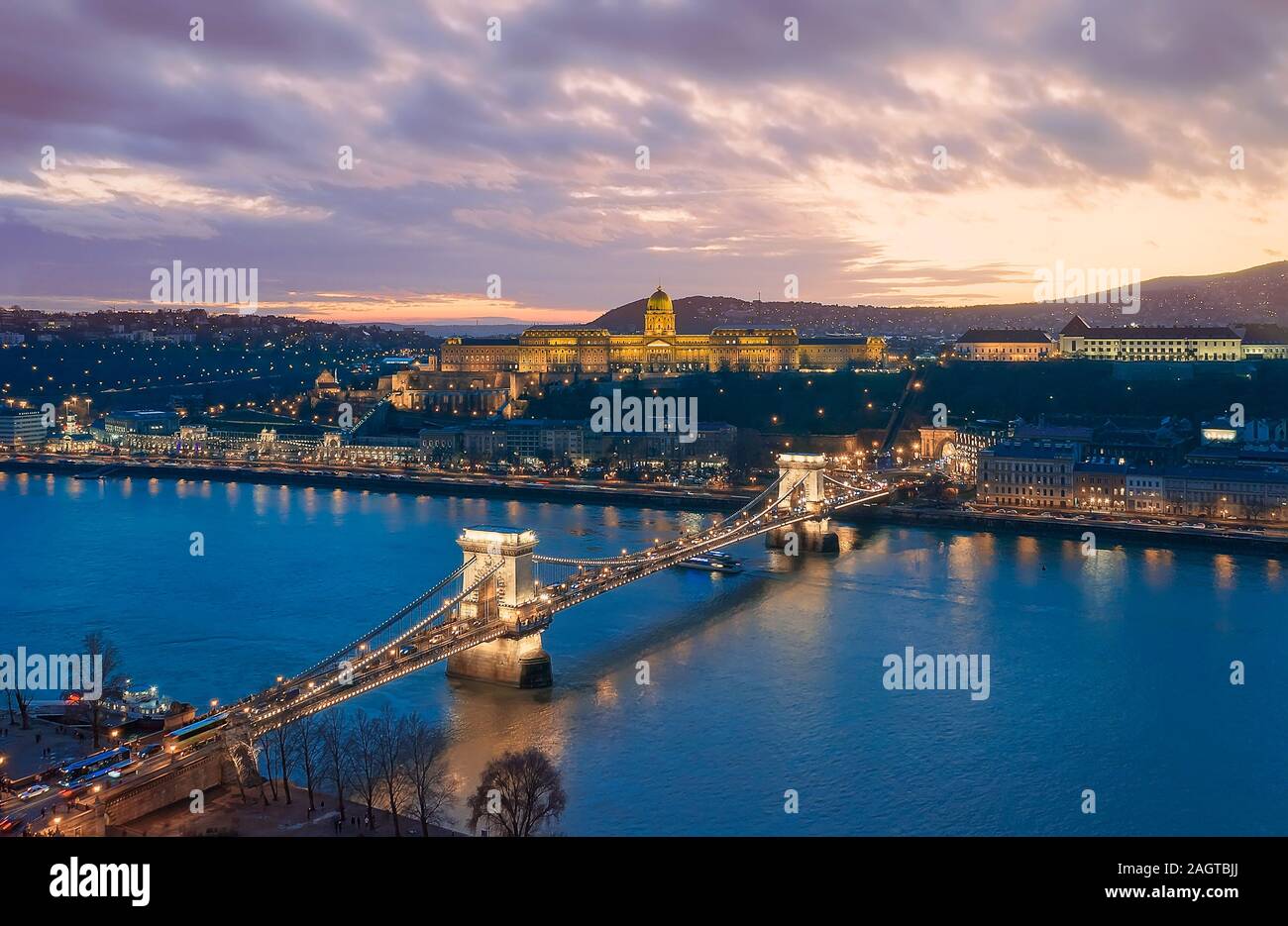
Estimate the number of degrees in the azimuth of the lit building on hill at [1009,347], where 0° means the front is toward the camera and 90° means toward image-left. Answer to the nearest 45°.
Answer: approximately 0°

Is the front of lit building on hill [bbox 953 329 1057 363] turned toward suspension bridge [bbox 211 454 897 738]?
yes

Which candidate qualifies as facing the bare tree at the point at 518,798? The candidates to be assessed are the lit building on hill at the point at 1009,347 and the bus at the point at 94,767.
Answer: the lit building on hill
